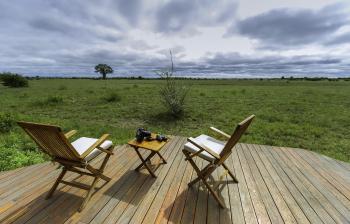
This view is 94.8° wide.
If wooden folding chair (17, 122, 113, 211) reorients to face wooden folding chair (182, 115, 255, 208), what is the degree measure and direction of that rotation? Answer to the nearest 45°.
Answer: approximately 90° to its right

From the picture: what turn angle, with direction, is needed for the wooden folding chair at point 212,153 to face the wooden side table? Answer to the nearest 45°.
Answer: approximately 45° to its left

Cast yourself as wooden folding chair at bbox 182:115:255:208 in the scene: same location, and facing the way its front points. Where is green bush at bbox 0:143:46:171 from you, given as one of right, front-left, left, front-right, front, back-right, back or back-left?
front-left

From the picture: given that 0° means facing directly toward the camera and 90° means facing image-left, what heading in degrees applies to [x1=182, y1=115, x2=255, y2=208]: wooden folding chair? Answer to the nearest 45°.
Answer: approximately 135°

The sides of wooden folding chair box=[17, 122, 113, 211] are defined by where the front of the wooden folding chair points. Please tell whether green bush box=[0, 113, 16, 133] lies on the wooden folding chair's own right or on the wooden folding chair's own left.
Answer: on the wooden folding chair's own left

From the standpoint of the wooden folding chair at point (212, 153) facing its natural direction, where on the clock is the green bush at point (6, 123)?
The green bush is roughly at 11 o'clock from the wooden folding chair.

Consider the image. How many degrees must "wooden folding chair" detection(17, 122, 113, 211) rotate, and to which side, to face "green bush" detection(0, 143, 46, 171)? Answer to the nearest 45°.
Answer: approximately 45° to its left

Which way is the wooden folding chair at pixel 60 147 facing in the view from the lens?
facing away from the viewer and to the right of the viewer

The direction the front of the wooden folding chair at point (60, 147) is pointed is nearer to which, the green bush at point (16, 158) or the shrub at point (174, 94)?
the shrub

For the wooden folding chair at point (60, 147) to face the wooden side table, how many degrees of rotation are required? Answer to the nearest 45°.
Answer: approximately 45° to its right

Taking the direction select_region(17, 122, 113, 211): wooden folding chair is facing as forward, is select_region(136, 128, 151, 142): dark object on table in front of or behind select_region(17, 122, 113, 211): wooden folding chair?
in front
